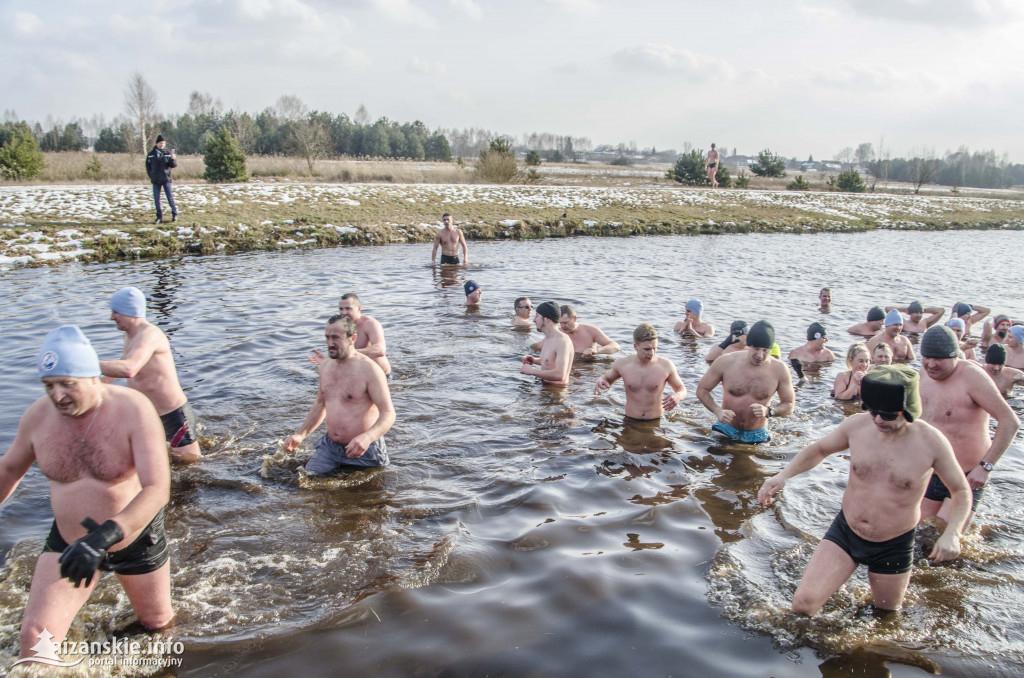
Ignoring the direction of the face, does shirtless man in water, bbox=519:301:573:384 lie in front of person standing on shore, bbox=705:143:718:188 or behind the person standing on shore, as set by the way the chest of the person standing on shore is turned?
in front

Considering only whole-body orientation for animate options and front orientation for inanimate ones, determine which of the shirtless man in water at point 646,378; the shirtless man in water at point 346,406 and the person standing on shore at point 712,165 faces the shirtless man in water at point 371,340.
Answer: the person standing on shore

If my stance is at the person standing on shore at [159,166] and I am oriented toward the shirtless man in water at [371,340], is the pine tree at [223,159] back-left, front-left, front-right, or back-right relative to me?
back-left

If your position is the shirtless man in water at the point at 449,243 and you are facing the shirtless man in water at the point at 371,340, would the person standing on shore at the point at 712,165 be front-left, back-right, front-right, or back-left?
back-left

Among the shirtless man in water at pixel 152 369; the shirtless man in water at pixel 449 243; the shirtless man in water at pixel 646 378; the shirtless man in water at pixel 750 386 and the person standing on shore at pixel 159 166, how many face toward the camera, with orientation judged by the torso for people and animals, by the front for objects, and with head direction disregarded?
4

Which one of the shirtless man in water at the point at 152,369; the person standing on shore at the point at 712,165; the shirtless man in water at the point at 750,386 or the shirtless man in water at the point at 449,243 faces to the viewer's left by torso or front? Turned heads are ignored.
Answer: the shirtless man in water at the point at 152,369

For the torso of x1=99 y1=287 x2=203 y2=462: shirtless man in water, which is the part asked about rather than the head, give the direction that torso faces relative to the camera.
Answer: to the viewer's left

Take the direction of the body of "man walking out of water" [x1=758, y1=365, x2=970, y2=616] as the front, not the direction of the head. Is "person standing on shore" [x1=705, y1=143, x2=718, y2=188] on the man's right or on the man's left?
on the man's right

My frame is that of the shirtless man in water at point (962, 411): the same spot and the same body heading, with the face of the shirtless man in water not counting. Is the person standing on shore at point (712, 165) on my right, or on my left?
on my right

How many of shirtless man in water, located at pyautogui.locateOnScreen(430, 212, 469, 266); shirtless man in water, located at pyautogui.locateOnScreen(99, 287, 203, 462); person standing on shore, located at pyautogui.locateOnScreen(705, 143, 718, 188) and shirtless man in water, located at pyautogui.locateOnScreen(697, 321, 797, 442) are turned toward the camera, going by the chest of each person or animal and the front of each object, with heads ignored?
3

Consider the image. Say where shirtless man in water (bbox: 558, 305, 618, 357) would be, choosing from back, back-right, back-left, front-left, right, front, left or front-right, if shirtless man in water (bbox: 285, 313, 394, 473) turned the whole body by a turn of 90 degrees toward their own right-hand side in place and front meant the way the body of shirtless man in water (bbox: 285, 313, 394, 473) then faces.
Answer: right
